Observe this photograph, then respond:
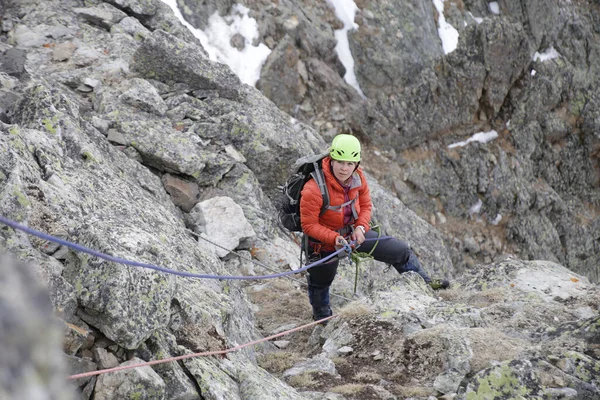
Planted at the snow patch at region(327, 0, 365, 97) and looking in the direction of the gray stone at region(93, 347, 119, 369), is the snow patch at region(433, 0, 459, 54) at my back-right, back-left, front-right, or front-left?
back-left

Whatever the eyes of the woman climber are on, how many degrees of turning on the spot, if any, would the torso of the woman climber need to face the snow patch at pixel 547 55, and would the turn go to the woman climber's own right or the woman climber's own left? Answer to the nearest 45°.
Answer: approximately 135° to the woman climber's own left

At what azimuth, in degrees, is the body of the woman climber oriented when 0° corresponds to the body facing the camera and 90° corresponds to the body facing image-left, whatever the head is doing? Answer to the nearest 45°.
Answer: approximately 315°

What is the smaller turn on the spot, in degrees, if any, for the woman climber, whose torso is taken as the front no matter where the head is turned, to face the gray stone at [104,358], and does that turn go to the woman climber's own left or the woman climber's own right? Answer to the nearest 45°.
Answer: approximately 45° to the woman climber's own right

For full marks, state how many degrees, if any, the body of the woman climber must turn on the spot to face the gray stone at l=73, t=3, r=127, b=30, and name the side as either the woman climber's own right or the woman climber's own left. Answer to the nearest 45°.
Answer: approximately 180°

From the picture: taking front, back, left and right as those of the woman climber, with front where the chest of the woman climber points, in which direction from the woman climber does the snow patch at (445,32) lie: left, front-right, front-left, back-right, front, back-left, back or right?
back-left
